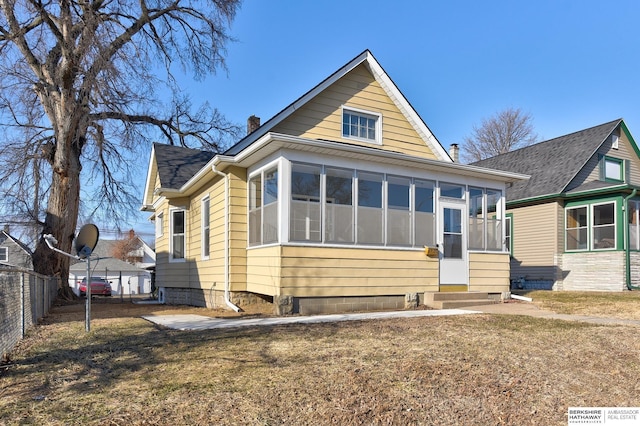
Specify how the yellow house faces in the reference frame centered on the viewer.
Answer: facing the viewer and to the right of the viewer

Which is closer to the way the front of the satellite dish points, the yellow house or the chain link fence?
the chain link fence

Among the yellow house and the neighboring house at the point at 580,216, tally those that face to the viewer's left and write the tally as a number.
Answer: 0

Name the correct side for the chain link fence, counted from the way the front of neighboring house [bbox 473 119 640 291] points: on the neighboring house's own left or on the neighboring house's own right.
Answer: on the neighboring house's own right

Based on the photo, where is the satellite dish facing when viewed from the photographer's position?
facing the viewer and to the left of the viewer

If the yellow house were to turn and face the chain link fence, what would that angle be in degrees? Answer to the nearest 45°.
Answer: approximately 90° to its right

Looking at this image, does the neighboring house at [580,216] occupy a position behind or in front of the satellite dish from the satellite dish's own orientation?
behind
